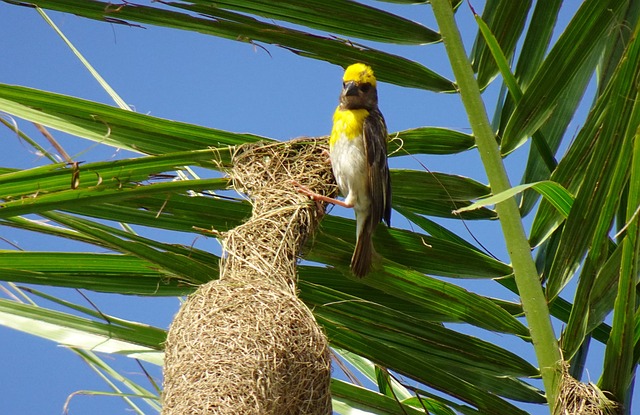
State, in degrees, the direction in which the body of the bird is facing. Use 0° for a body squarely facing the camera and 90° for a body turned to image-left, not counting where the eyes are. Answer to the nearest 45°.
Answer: approximately 45°
